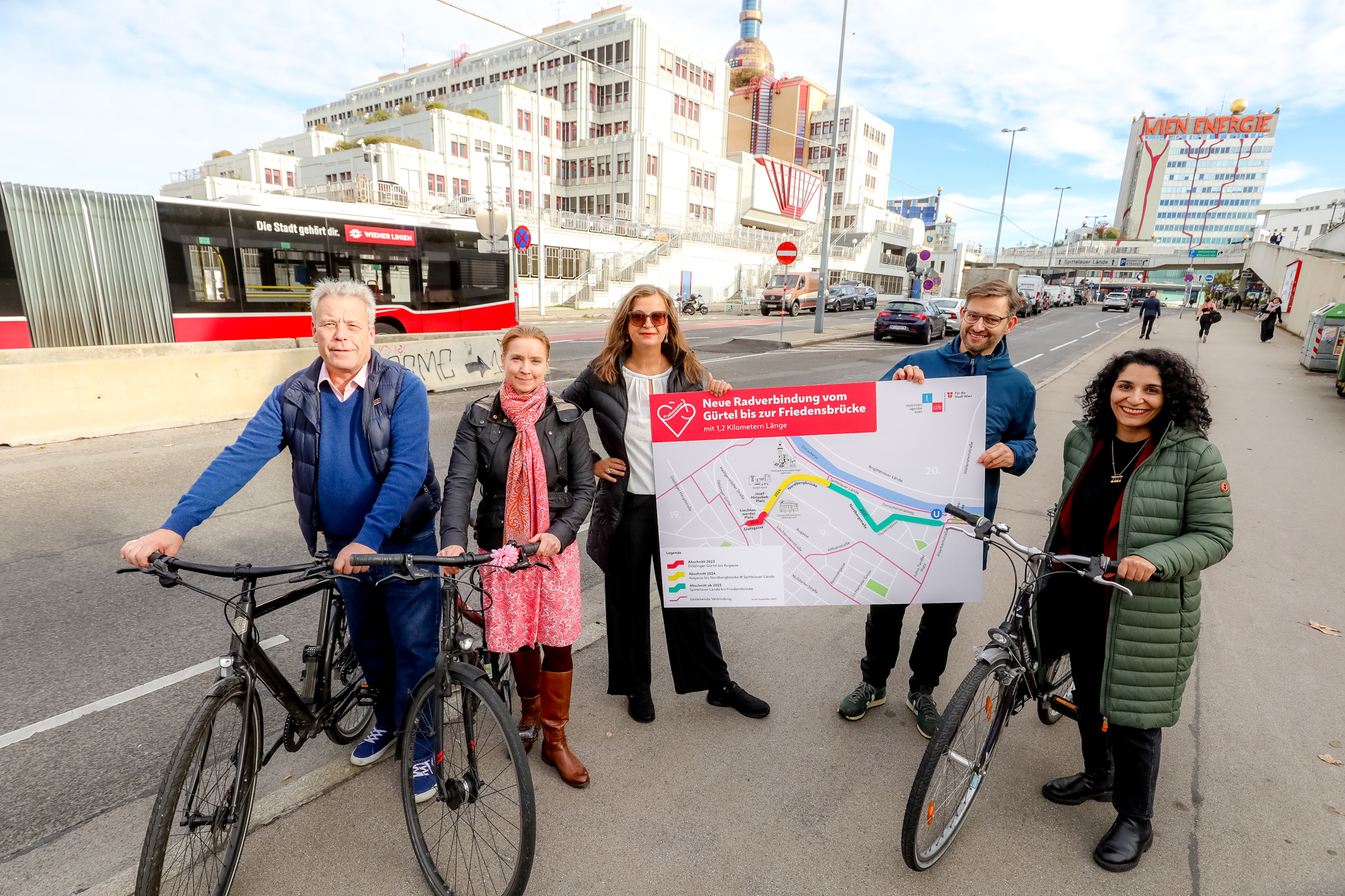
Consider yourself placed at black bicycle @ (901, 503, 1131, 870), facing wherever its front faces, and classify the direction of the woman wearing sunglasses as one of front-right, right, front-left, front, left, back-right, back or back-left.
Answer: front-right

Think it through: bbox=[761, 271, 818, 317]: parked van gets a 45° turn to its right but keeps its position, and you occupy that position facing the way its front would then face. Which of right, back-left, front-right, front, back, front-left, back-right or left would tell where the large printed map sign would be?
left

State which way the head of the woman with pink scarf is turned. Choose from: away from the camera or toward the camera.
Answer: toward the camera

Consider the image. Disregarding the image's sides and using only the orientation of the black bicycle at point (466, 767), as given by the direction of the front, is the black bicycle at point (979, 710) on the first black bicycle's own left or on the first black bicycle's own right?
on the first black bicycle's own left

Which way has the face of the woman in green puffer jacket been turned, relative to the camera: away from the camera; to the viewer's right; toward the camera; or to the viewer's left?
toward the camera

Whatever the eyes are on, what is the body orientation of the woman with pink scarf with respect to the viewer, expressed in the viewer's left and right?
facing the viewer

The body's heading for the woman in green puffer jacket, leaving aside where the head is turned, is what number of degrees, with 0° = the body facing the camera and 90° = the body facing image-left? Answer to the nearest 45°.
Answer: approximately 45°

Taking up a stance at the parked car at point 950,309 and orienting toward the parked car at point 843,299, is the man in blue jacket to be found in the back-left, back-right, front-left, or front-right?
back-left

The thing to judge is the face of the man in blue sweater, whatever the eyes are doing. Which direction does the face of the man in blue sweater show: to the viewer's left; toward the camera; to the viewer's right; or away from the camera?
toward the camera

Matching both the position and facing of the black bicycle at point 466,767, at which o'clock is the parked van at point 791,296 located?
The parked van is roughly at 7 o'clock from the black bicycle.

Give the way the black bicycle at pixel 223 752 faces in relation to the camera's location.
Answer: facing the viewer and to the left of the viewer

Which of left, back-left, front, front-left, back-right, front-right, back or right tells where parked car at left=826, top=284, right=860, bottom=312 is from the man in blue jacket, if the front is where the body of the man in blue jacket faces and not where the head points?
back

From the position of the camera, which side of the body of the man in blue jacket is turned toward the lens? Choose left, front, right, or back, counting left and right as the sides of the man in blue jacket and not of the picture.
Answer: front

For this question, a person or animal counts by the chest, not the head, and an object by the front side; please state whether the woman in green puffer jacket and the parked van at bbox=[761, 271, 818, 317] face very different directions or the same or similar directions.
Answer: same or similar directions

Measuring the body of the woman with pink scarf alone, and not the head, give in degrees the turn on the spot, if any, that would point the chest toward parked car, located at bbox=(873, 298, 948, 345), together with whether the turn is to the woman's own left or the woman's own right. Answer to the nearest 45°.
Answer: approximately 135° to the woman's own left

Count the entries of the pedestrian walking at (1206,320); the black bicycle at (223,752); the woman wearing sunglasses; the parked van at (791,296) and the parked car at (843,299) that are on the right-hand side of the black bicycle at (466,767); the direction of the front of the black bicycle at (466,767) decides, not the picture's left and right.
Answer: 1

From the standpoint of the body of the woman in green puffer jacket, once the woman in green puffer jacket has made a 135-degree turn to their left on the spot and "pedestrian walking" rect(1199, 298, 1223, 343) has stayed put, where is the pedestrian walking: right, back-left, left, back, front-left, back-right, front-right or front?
left

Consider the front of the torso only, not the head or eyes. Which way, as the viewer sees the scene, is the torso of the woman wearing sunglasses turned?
toward the camera

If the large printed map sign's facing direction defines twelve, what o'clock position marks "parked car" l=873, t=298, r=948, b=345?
The parked car is roughly at 6 o'clock from the large printed map sign.
